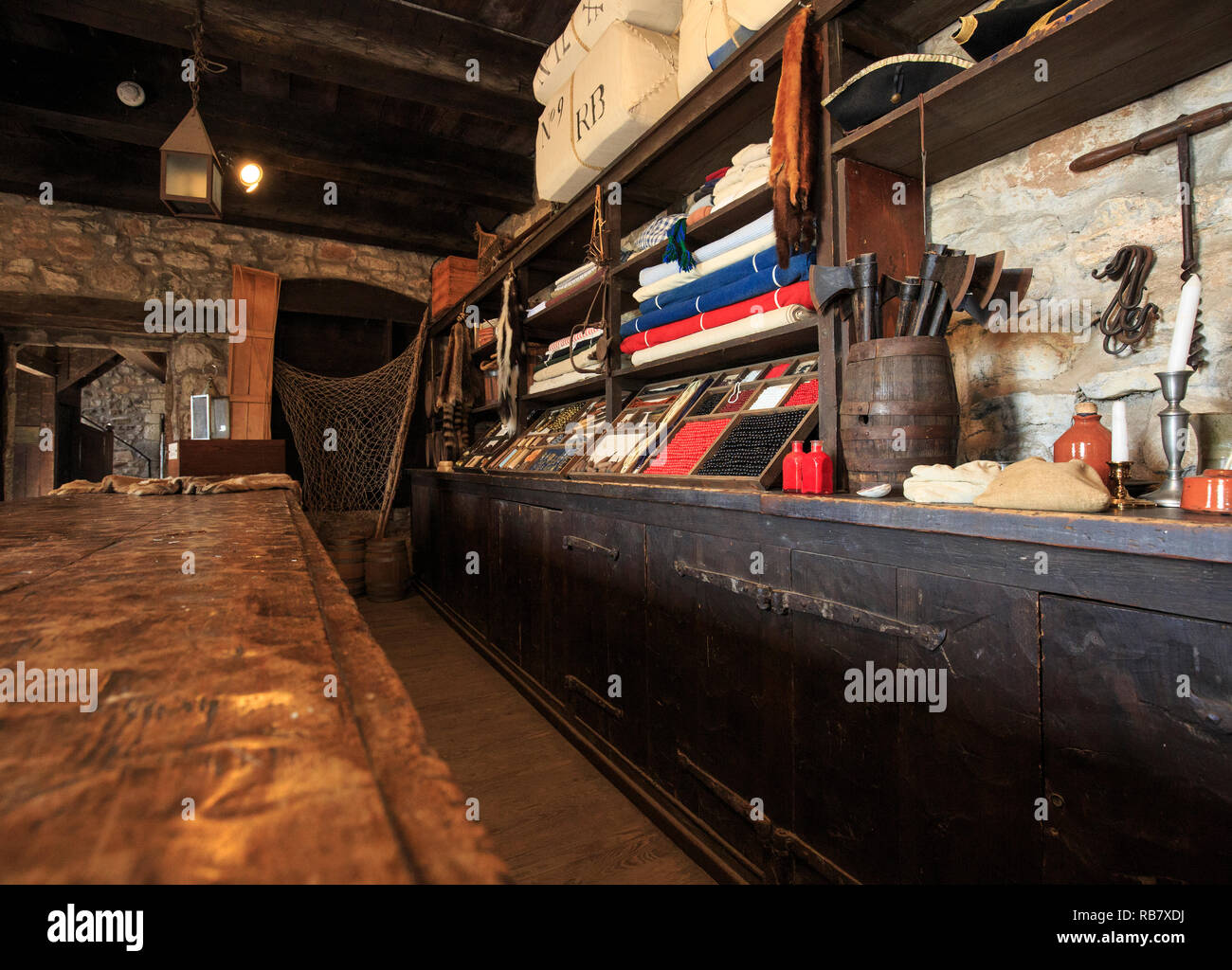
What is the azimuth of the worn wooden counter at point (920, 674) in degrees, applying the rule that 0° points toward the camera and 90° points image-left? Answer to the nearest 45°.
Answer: approximately 45°

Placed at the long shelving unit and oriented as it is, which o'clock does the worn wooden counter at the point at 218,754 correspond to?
The worn wooden counter is roughly at 11 o'clock from the long shelving unit.

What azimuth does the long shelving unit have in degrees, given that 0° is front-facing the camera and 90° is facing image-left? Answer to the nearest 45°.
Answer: approximately 45°

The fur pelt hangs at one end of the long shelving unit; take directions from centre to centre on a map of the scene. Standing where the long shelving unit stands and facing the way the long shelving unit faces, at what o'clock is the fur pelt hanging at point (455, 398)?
The fur pelt hanging is roughly at 3 o'clock from the long shelving unit.

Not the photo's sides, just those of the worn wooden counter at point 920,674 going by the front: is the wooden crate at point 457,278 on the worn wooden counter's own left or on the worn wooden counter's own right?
on the worn wooden counter's own right
